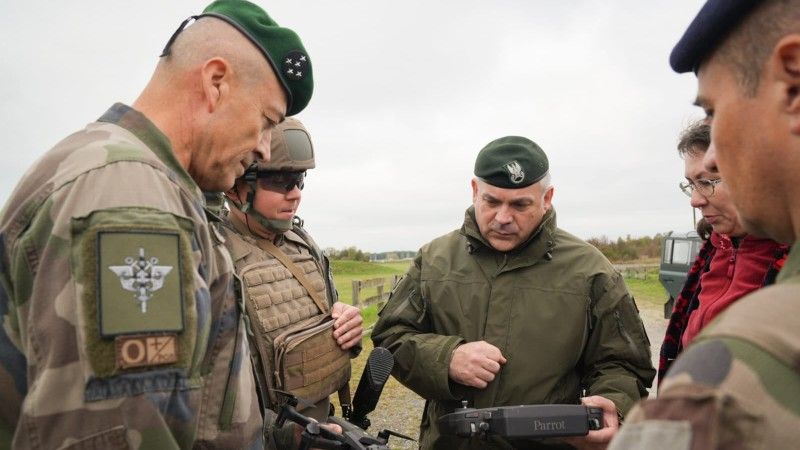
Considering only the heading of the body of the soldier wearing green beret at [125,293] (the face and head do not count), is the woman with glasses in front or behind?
in front

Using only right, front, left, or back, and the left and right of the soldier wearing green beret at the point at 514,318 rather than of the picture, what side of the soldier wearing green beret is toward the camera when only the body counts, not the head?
front

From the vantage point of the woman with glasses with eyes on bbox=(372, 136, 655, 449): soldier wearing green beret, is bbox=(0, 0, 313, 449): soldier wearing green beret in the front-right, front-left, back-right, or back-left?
front-left

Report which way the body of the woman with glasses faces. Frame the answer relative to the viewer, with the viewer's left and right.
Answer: facing the viewer and to the left of the viewer

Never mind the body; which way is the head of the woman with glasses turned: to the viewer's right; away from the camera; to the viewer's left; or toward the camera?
to the viewer's left

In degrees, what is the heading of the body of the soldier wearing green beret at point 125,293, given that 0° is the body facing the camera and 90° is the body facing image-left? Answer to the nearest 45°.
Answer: approximately 270°

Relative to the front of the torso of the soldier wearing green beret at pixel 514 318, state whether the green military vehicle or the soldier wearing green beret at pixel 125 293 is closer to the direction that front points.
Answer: the soldier wearing green beret

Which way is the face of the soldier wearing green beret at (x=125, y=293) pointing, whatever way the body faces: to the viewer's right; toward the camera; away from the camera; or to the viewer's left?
to the viewer's right

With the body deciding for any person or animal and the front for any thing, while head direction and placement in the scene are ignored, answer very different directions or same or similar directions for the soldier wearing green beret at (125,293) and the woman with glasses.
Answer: very different directions

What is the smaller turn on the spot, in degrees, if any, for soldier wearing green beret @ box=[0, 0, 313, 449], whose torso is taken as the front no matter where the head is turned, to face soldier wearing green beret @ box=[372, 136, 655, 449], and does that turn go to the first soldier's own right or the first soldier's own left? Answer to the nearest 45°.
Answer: approximately 45° to the first soldier's own left
